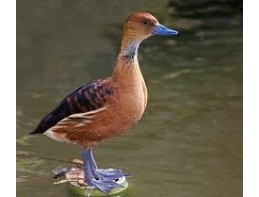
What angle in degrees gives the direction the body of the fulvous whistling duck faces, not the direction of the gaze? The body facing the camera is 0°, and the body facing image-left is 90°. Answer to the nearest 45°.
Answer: approximately 270°
